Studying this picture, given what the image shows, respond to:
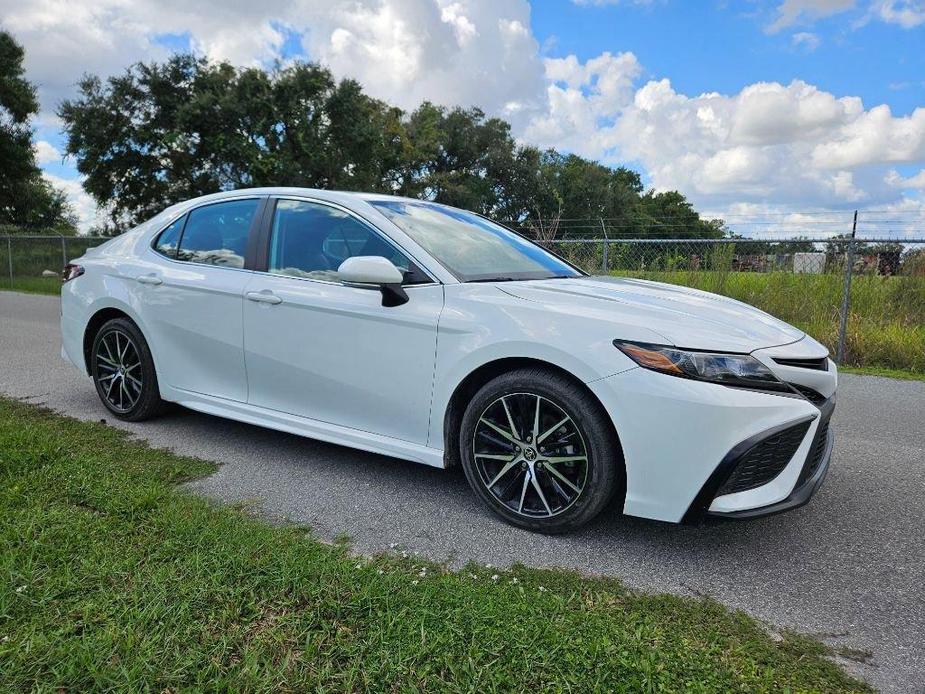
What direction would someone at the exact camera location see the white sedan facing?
facing the viewer and to the right of the viewer

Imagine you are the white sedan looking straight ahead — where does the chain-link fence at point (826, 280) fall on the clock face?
The chain-link fence is roughly at 9 o'clock from the white sedan.

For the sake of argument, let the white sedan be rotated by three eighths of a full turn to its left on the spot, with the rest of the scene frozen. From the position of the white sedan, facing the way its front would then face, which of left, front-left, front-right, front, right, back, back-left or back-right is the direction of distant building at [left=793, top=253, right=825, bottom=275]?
front-right

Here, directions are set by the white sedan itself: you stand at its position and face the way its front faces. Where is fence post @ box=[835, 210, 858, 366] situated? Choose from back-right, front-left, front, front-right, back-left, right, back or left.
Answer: left

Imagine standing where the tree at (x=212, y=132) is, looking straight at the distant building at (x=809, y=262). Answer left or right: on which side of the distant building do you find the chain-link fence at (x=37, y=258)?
right

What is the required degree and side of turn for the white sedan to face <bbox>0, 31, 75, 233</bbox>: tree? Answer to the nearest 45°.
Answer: approximately 180°

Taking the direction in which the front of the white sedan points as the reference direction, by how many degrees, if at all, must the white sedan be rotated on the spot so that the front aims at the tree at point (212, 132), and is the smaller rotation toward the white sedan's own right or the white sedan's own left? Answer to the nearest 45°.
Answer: approximately 135° to the white sedan's own left

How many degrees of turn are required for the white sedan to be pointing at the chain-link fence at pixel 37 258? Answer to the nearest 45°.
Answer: approximately 180°

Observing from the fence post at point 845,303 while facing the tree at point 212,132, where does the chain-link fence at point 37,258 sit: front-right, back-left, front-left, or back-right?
front-left
